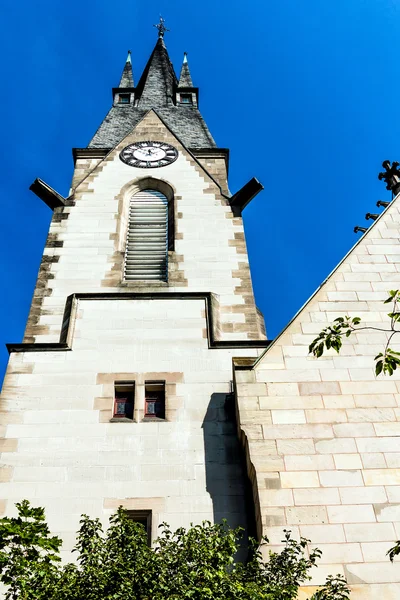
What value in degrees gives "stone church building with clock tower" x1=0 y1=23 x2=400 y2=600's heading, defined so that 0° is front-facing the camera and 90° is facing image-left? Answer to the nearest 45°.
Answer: approximately 0°
